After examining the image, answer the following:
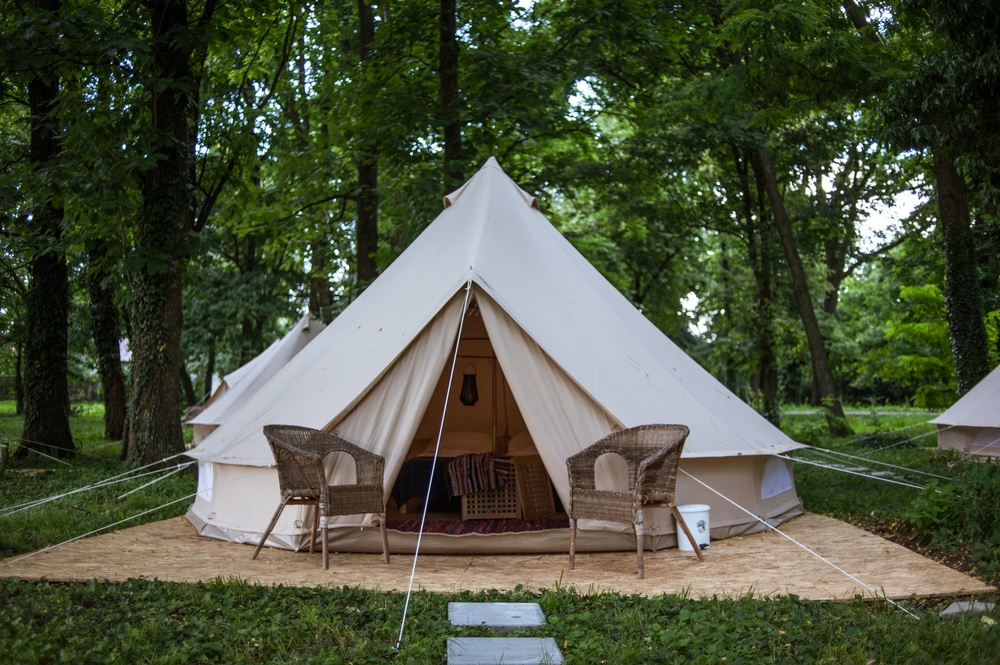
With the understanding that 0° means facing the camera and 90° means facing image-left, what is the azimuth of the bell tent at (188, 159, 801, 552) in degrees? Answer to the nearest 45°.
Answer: approximately 0°

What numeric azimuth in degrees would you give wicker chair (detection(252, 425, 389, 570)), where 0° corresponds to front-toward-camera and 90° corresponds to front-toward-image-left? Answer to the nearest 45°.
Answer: approximately 315°

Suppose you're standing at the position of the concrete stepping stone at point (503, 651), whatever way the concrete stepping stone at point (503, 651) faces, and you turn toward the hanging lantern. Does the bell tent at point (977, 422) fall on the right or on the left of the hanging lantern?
right

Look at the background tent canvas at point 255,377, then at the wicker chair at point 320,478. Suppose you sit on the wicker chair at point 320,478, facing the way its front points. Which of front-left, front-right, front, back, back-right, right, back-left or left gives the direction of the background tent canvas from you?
back-left

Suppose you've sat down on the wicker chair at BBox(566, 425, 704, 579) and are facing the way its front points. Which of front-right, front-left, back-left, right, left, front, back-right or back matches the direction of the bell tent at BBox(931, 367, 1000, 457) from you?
back

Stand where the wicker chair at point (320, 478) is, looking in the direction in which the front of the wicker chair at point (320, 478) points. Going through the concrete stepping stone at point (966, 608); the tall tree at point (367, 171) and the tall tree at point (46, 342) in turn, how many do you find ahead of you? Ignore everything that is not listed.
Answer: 1

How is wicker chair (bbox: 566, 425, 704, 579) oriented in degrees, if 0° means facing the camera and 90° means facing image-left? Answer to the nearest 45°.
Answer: approximately 45°

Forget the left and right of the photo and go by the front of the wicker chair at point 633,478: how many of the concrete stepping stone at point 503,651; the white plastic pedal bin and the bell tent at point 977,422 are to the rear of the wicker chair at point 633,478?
2

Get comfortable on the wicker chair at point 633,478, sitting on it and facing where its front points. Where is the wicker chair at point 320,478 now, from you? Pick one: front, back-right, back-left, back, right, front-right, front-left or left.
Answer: front-right

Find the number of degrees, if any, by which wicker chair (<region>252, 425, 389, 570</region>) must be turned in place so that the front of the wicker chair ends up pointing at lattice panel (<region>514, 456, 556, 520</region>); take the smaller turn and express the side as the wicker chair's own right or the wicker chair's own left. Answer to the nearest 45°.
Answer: approximately 90° to the wicker chair's own left

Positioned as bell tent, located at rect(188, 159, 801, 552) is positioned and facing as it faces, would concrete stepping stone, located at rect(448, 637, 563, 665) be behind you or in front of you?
in front

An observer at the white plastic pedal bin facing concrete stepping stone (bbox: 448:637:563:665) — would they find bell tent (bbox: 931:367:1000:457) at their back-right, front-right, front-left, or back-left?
back-left

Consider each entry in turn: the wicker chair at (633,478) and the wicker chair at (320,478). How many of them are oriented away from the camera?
0

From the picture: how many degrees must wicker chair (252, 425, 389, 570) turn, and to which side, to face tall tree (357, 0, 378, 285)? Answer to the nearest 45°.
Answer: approximately 135° to its left
